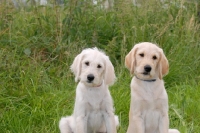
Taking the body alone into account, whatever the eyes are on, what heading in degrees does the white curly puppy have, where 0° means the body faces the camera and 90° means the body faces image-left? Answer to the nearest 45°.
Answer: approximately 0°

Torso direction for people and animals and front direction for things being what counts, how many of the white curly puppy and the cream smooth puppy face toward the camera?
2

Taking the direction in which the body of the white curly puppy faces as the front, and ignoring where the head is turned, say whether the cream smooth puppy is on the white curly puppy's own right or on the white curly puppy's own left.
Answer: on the white curly puppy's own left

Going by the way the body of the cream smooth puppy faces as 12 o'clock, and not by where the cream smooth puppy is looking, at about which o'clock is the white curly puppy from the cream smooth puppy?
The white curly puppy is roughly at 3 o'clock from the cream smooth puppy.
